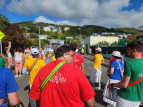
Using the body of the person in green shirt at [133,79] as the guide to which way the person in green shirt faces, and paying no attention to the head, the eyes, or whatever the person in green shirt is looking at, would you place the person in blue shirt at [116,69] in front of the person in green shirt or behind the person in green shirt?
in front

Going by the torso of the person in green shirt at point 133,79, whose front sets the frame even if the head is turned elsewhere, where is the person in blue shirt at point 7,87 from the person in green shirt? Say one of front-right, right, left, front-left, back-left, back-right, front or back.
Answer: left

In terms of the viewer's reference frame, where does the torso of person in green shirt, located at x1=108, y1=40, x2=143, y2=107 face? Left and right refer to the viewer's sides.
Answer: facing away from the viewer and to the left of the viewer

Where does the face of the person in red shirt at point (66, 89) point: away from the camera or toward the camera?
away from the camera

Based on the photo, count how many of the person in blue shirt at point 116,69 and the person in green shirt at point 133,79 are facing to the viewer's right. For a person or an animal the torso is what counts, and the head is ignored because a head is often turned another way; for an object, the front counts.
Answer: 0

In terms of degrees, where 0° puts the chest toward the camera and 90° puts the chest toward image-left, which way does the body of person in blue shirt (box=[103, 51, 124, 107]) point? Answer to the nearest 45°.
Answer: approximately 135°

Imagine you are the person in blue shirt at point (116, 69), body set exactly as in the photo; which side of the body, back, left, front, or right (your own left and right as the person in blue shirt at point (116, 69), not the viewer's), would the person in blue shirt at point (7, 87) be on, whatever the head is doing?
left

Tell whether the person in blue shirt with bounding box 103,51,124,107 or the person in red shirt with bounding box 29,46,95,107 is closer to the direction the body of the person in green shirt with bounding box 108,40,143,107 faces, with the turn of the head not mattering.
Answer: the person in blue shirt
